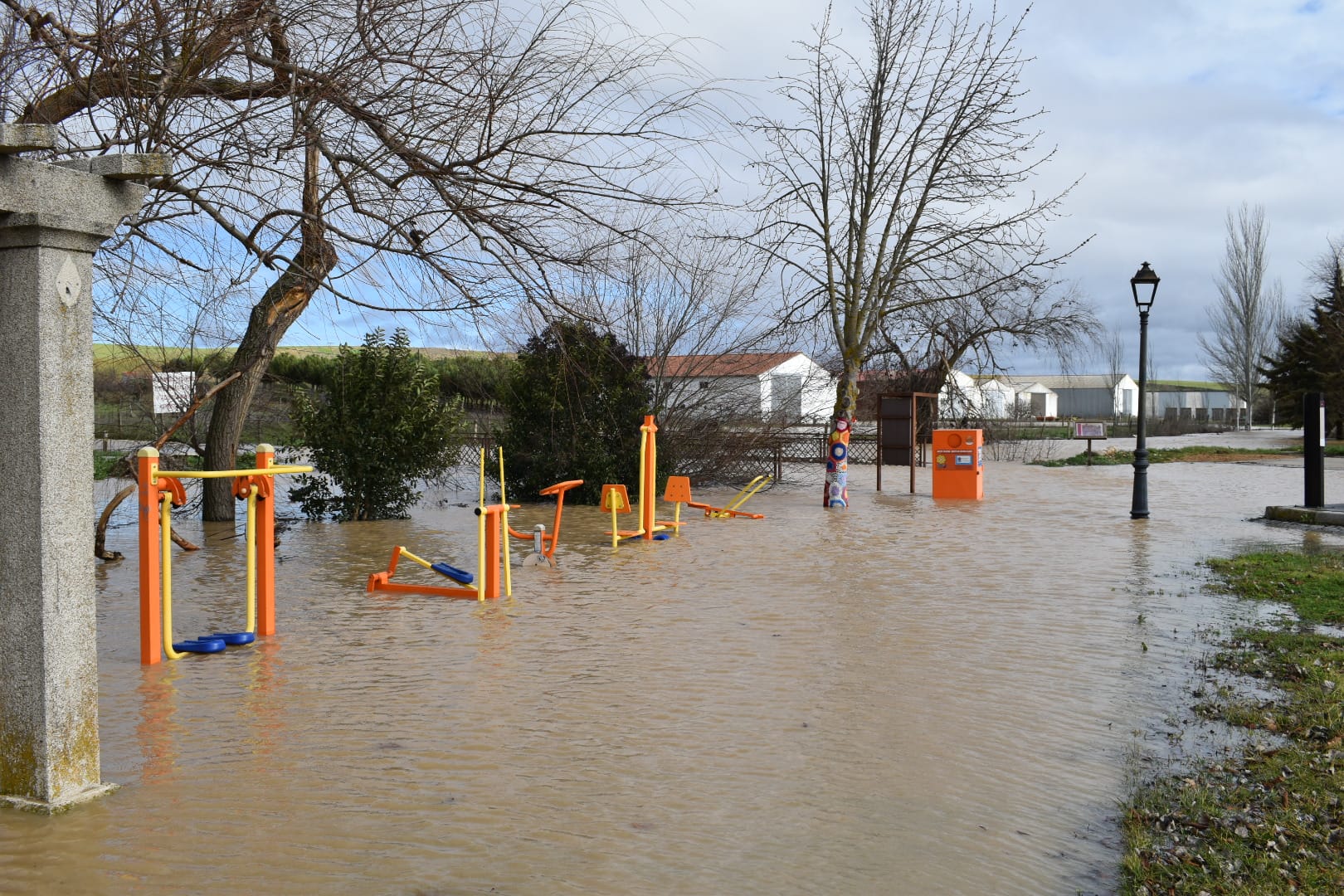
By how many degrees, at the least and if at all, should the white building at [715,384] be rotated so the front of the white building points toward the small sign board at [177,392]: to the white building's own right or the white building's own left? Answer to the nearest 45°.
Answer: approximately 90° to the white building's own right

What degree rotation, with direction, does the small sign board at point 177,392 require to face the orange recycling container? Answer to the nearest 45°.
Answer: approximately 90° to its left

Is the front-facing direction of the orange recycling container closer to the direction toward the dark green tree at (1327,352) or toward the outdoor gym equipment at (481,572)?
the outdoor gym equipment

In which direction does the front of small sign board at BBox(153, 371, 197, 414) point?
toward the camera

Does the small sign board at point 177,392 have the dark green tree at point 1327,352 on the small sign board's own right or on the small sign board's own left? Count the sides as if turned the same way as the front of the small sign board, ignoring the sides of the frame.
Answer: on the small sign board's own left

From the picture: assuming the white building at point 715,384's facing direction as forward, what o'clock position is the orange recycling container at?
The orange recycling container is roughly at 11 o'clock from the white building.

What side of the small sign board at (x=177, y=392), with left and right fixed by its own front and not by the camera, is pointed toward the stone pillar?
front

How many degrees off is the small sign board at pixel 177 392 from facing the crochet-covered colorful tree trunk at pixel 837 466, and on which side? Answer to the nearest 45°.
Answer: approximately 90° to its left

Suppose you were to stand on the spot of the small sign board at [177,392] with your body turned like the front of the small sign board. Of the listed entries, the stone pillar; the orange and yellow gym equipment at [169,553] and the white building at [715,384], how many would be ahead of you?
2

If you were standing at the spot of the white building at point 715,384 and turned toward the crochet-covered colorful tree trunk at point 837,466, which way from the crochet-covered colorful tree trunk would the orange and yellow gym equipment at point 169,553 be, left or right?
right

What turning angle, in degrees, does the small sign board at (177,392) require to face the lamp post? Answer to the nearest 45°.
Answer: approximately 90° to its left

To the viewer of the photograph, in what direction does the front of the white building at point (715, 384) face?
facing the viewer and to the right of the viewer

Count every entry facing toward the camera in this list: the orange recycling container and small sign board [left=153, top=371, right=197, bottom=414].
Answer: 2

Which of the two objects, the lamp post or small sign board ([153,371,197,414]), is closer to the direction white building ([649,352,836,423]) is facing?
the lamp post

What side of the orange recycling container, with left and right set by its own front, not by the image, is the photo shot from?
front
